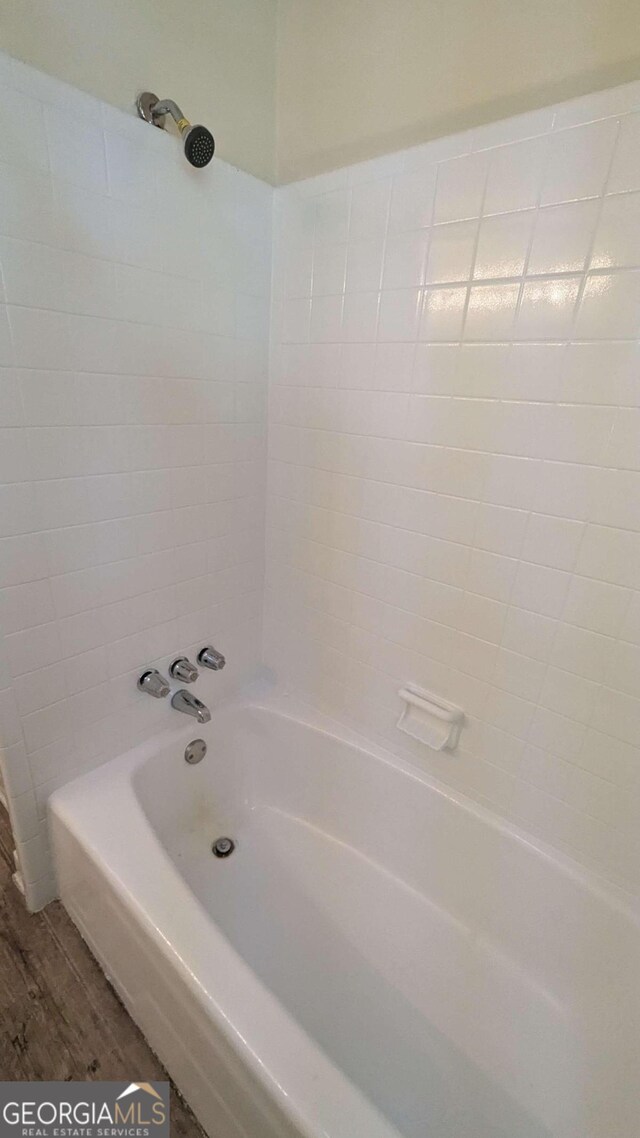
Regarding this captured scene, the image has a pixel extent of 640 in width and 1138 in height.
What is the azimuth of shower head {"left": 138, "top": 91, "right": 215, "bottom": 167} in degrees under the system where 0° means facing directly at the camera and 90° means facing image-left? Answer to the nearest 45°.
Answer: approximately 315°

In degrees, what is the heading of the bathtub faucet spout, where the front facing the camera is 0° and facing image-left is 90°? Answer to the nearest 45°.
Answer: approximately 315°
